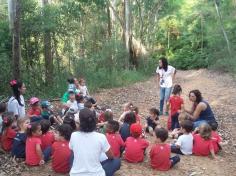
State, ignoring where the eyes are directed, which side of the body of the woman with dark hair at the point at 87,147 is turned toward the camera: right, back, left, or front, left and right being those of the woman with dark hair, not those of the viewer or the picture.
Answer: back

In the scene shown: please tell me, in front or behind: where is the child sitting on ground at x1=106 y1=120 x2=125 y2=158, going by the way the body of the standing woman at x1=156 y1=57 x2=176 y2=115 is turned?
in front

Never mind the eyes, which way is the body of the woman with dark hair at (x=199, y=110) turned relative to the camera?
to the viewer's left

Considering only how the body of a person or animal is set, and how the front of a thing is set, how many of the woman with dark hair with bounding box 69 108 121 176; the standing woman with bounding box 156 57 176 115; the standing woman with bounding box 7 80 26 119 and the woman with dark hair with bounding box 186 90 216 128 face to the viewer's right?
1

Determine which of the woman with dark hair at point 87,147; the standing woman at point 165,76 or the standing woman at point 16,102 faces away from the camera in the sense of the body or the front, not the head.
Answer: the woman with dark hair

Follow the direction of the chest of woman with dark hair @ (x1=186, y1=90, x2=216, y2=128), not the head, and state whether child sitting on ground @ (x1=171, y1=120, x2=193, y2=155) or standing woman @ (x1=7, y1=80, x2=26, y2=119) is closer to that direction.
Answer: the standing woman

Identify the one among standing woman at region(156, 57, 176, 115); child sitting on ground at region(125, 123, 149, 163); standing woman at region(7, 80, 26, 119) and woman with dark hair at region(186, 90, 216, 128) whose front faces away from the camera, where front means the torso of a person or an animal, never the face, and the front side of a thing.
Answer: the child sitting on ground

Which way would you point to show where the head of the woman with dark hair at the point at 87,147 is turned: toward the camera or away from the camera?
away from the camera

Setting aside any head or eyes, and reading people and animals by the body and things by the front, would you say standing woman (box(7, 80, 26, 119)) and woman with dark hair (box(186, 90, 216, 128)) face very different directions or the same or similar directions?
very different directions

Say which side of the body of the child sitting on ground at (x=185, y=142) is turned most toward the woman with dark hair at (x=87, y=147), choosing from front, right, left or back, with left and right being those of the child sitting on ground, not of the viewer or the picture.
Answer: left

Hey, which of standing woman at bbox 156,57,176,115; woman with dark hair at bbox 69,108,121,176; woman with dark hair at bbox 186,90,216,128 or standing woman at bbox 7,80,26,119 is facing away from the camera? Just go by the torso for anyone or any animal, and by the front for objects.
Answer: woman with dark hair at bbox 69,108,121,176

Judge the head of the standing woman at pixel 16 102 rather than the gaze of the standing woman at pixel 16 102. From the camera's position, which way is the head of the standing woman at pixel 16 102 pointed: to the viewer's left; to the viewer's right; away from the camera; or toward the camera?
to the viewer's right

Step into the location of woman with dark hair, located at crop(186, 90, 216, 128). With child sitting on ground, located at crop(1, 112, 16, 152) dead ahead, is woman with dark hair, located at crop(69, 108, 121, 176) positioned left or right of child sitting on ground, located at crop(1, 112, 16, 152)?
left

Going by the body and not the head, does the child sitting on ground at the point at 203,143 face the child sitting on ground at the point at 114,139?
no

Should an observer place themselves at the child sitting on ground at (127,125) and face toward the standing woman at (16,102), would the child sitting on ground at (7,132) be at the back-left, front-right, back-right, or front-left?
front-left
